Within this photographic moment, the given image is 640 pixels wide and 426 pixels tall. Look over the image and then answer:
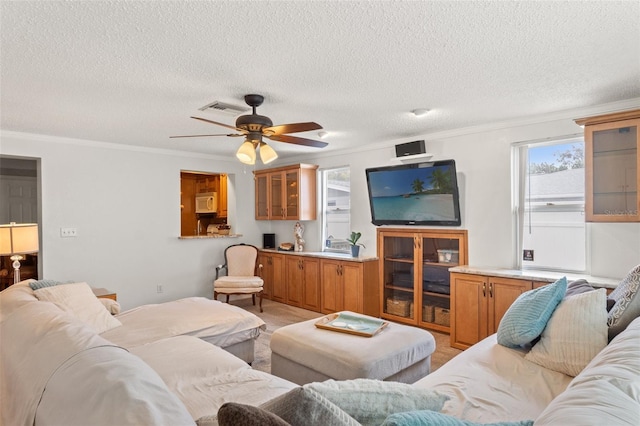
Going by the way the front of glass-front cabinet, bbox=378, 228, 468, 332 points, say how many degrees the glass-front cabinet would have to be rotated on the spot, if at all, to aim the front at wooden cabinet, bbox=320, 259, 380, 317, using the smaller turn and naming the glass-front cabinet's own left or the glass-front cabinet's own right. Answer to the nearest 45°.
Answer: approximately 45° to the glass-front cabinet's own right

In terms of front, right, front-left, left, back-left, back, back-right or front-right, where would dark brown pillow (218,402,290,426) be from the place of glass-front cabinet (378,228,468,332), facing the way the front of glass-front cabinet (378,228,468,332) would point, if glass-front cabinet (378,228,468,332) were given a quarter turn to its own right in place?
back-left

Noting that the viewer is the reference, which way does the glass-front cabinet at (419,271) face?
facing the viewer and to the left of the viewer

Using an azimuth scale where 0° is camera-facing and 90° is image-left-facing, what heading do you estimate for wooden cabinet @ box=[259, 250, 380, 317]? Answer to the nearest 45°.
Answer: approximately 45°

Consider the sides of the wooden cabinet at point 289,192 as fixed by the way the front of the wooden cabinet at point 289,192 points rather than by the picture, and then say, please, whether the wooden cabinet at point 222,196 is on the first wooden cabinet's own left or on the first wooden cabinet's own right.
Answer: on the first wooden cabinet's own right

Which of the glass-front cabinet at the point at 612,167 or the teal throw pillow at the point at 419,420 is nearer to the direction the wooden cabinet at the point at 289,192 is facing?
the teal throw pillow

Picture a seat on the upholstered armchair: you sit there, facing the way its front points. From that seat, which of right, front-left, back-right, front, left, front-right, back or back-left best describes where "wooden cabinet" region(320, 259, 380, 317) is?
front-left

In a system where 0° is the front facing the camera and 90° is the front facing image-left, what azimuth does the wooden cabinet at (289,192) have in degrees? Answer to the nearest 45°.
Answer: approximately 45°

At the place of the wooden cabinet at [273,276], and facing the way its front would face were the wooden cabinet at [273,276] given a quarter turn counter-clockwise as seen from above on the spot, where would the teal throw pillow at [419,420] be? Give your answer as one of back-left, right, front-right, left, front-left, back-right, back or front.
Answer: front-right

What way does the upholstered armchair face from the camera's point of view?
toward the camera

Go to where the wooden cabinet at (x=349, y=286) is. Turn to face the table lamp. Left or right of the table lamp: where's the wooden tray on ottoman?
left

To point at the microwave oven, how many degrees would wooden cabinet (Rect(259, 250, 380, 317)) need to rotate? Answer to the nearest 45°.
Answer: approximately 90° to its right
